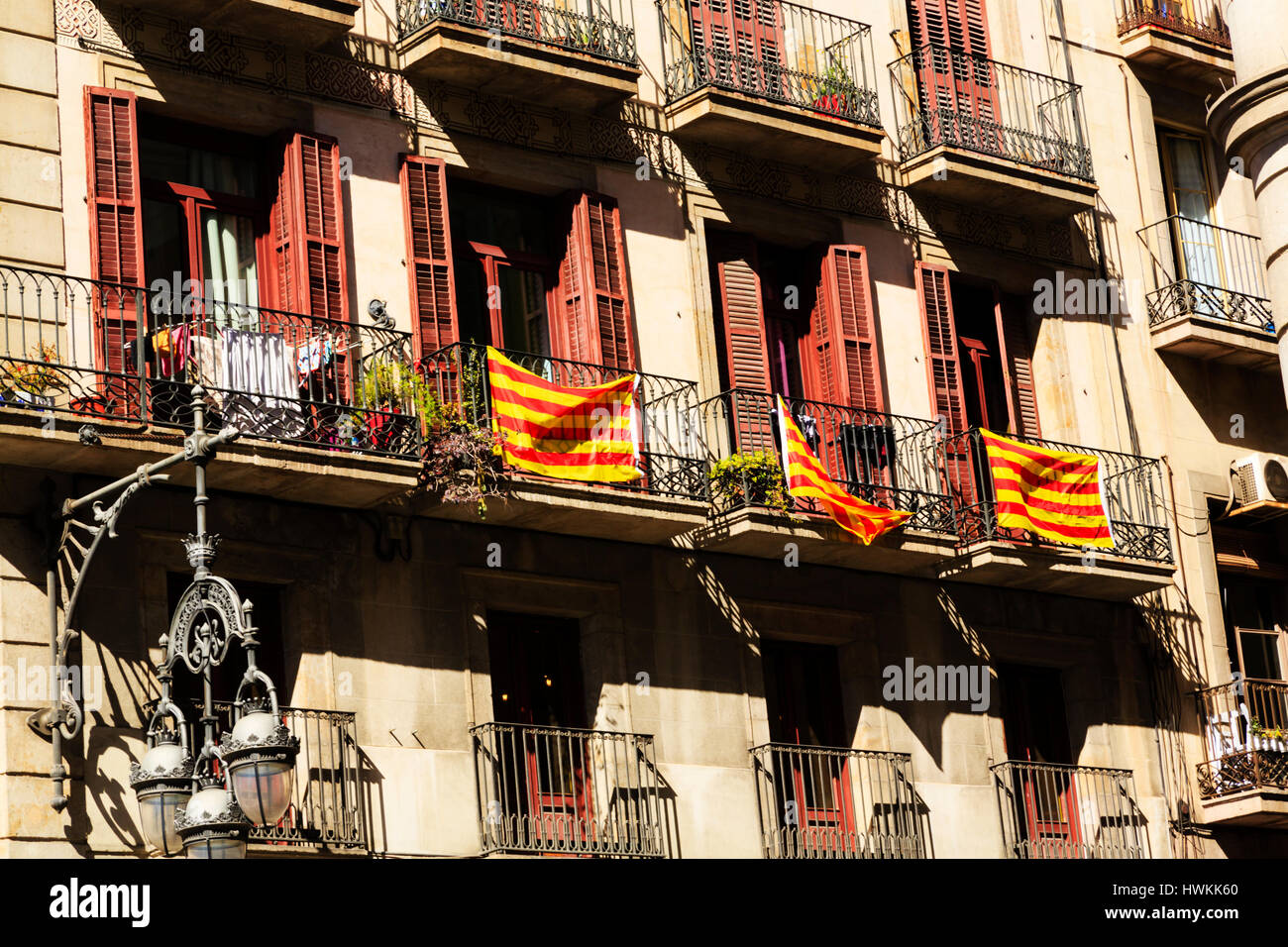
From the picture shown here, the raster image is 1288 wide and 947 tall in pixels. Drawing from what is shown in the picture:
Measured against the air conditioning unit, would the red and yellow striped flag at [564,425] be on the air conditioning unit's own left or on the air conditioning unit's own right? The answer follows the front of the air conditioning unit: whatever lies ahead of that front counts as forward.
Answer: on the air conditioning unit's own right

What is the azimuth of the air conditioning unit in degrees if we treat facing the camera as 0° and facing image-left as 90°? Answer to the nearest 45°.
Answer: approximately 315°

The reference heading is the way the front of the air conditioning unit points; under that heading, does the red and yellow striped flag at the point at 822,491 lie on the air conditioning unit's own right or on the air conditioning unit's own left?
on the air conditioning unit's own right

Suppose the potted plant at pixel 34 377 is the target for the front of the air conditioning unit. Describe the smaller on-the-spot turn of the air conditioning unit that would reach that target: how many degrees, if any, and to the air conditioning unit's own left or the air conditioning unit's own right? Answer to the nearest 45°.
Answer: approximately 90° to the air conditioning unit's own right

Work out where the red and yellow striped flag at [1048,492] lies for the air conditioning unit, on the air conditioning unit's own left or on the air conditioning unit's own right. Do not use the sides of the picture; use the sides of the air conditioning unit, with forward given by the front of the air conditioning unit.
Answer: on the air conditioning unit's own right

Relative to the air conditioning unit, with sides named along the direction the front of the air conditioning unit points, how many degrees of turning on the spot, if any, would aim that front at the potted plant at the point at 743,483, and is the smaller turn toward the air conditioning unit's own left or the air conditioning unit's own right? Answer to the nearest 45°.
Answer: approximately 90° to the air conditioning unit's own right
